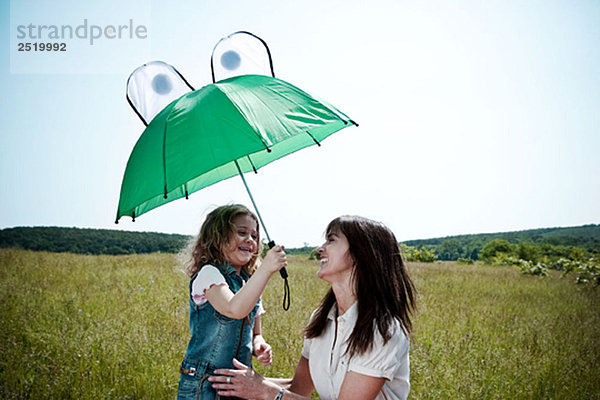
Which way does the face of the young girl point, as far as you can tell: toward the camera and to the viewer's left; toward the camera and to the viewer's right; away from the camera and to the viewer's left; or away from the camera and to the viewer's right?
toward the camera and to the viewer's right

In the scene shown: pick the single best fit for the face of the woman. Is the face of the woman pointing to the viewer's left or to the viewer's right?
to the viewer's left

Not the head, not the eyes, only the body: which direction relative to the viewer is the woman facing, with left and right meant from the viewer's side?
facing the viewer and to the left of the viewer

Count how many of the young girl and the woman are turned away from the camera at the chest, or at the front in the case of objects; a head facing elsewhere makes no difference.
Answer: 0

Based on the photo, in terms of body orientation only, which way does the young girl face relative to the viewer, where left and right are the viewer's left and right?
facing the viewer and to the right of the viewer

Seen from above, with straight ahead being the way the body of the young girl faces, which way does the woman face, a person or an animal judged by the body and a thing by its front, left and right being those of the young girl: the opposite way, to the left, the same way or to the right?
to the right
